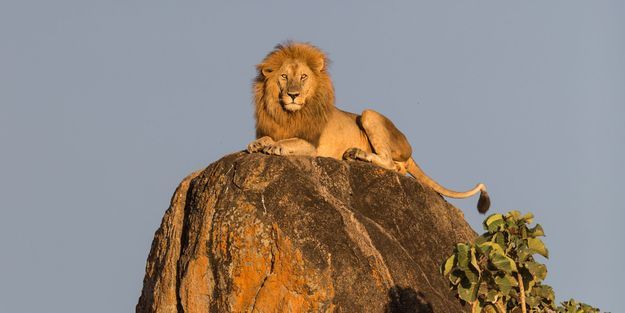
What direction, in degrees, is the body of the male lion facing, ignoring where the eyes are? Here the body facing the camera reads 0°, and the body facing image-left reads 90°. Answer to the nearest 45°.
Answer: approximately 90°
